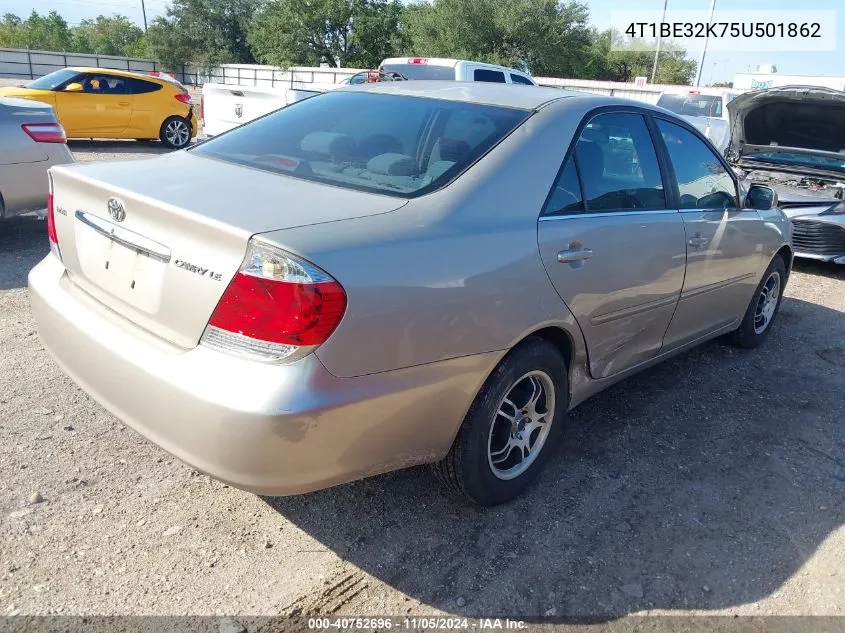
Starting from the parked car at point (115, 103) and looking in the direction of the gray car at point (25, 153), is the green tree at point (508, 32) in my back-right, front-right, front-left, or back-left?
back-left

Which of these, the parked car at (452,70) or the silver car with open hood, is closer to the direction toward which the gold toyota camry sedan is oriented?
the silver car with open hood

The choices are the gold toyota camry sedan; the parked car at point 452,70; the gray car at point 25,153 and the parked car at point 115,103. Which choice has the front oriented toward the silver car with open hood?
the gold toyota camry sedan

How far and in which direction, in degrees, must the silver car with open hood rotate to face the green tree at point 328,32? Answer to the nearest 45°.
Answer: approximately 90° to its right

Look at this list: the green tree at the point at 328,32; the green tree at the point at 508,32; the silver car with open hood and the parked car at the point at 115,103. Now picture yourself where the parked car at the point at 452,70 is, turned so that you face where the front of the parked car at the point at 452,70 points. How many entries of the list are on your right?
1

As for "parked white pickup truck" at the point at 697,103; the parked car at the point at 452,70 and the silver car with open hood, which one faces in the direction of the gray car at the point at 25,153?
the silver car with open hood

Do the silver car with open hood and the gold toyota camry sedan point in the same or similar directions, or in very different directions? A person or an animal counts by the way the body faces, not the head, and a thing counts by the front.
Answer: very different directions

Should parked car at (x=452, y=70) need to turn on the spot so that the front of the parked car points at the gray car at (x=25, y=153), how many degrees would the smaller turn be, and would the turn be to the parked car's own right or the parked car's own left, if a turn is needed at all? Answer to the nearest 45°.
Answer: approximately 180°
